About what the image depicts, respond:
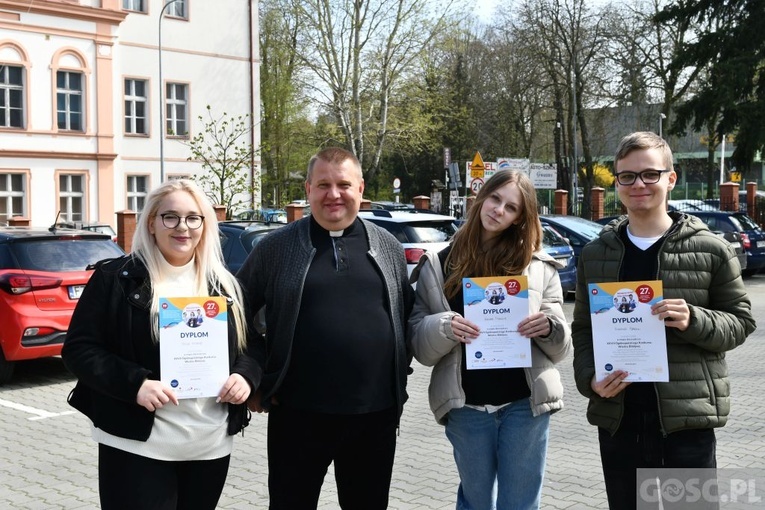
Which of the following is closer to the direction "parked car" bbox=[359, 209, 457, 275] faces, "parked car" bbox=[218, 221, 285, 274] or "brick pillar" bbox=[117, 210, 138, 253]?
the brick pillar

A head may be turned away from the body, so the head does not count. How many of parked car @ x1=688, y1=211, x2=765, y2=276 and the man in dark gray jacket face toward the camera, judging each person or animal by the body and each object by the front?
1

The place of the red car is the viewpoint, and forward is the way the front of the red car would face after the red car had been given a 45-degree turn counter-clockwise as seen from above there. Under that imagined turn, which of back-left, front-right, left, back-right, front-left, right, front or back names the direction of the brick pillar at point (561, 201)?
back-right

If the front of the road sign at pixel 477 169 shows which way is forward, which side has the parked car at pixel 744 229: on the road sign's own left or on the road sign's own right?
on the road sign's own left

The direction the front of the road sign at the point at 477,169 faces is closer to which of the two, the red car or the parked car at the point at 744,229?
the red car

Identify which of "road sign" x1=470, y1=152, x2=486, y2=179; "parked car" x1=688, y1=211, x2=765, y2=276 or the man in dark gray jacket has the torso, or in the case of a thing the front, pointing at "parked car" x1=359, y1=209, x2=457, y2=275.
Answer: the road sign

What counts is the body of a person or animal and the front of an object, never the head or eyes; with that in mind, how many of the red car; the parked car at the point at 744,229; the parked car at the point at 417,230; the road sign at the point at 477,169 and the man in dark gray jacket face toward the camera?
2

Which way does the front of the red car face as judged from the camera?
facing away from the viewer and to the left of the viewer

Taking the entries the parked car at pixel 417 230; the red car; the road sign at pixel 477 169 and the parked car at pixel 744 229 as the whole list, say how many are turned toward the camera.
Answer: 1

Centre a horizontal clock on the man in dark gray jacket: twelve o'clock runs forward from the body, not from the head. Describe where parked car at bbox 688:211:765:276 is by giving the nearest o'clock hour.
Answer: The parked car is roughly at 7 o'clock from the man in dark gray jacket.

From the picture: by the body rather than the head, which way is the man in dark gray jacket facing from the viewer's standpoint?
toward the camera

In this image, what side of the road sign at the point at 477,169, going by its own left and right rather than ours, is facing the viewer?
front

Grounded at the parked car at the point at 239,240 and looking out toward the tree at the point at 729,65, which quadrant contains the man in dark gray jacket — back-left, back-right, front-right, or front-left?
back-right

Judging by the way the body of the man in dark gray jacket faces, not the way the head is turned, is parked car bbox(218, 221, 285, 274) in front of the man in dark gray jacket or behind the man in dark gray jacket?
behind
